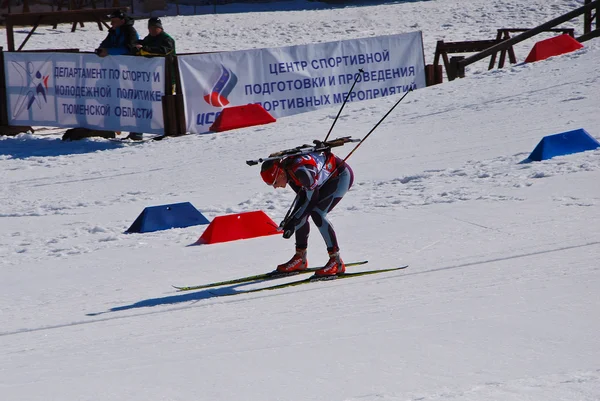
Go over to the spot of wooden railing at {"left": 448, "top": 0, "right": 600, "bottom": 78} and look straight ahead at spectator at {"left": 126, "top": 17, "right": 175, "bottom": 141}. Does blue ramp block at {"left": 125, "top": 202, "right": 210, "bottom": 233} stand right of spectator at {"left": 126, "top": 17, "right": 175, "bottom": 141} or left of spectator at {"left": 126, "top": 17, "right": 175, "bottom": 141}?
left

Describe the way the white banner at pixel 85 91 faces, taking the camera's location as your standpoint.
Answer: facing the viewer

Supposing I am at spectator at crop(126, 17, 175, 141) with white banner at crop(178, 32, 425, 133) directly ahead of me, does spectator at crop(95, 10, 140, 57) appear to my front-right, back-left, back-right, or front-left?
back-left

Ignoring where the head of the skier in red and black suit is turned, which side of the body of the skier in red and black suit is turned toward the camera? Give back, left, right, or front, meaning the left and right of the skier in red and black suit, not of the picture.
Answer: left

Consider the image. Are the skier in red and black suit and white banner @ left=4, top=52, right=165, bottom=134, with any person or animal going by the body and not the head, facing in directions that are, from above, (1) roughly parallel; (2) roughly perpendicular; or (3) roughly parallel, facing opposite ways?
roughly perpendicular

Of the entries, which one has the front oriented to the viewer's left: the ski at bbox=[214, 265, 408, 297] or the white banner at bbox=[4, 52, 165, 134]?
the ski

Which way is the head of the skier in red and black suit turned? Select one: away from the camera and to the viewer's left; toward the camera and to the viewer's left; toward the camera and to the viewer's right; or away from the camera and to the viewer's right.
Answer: toward the camera and to the viewer's left

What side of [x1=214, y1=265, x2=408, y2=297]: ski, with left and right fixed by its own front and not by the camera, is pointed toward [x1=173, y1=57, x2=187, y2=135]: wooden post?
right

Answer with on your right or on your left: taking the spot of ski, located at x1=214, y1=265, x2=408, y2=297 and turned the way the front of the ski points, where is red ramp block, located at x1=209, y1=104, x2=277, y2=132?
on your right

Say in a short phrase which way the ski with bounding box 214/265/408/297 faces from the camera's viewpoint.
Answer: facing to the left of the viewer

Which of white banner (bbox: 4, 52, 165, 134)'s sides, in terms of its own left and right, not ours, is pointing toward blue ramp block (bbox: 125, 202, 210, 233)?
front

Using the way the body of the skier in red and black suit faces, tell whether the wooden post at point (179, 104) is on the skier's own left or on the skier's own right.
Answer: on the skier's own right

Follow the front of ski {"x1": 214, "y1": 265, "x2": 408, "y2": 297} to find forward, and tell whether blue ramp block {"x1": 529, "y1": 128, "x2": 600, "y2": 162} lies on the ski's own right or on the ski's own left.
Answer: on the ski's own right

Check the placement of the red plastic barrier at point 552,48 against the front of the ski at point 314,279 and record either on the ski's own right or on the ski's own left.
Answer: on the ski's own right

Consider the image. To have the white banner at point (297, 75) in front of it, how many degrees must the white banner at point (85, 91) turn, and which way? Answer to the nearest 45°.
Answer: approximately 90° to its left
